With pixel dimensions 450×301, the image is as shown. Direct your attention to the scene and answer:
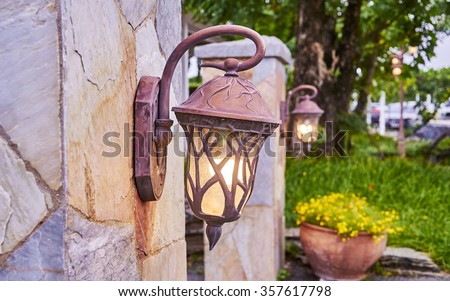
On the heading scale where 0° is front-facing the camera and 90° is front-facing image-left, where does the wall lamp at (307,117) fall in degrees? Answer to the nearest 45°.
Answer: approximately 270°

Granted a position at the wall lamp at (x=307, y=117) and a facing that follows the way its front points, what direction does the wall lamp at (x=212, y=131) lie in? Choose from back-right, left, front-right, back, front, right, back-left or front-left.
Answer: right

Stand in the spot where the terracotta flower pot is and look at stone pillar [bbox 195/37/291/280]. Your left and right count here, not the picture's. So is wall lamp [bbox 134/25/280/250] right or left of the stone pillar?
left
